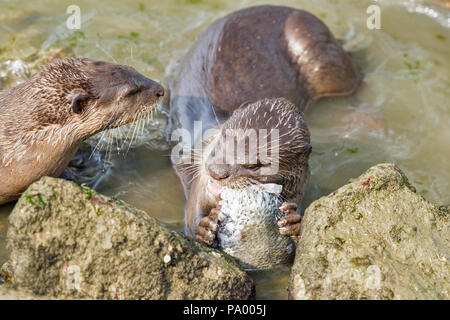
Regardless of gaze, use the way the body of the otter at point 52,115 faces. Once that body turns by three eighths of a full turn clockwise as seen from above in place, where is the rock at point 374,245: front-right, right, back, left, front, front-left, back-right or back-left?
left

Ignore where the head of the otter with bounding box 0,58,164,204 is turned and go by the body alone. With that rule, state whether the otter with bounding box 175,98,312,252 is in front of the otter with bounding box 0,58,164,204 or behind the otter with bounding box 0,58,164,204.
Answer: in front

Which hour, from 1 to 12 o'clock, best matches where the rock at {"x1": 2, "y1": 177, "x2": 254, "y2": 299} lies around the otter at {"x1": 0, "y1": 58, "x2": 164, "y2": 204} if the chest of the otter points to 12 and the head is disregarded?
The rock is roughly at 3 o'clock from the otter.

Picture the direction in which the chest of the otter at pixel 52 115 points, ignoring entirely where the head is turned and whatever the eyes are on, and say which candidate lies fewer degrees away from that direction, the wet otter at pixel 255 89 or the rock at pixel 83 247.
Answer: the wet otter

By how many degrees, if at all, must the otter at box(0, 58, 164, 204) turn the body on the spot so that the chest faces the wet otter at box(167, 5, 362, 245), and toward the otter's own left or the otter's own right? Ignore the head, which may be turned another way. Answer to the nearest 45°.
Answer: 0° — it already faces it

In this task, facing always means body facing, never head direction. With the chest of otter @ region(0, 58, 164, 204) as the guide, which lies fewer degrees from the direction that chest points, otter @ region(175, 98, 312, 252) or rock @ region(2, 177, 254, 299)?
the otter

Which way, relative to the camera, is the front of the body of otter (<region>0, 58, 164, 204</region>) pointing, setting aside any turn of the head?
to the viewer's right
